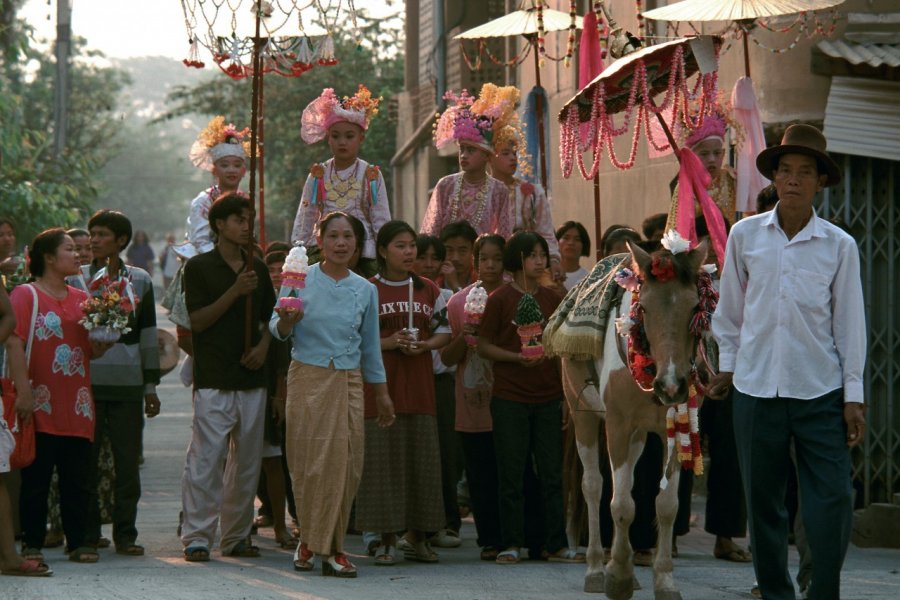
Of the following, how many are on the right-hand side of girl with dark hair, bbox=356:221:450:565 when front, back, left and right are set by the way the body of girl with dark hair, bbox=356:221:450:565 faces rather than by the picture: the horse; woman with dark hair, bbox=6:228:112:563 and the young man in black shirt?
2

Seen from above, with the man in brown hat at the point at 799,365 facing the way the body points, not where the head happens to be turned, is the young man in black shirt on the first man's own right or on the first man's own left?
on the first man's own right

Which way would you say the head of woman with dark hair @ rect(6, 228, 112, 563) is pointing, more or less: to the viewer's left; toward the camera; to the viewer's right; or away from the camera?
to the viewer's right

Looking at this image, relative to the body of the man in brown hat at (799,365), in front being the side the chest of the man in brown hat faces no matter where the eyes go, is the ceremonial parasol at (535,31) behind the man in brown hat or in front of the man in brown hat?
behind

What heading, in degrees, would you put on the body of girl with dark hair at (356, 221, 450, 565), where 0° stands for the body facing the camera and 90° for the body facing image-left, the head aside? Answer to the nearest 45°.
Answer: approximately 0°

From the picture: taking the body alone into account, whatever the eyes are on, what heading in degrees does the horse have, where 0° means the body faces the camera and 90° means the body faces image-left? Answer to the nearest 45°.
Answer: approximately 315°

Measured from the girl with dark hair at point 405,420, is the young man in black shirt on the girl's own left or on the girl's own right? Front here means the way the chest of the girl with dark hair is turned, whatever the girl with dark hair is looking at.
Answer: on the girl's own right

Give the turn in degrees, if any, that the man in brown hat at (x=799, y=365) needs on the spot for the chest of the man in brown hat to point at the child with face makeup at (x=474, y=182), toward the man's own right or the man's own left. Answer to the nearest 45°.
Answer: approximately 135° to the man's own right
